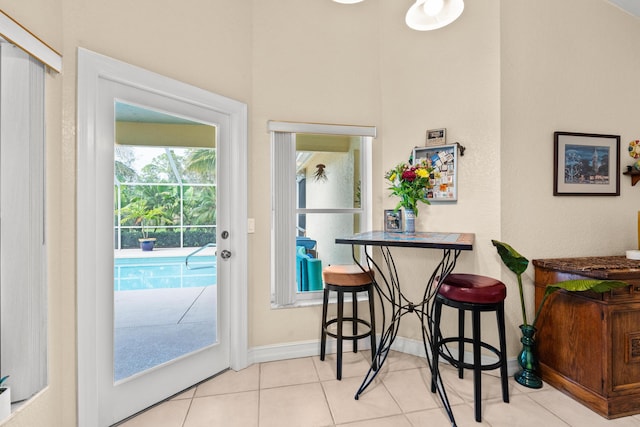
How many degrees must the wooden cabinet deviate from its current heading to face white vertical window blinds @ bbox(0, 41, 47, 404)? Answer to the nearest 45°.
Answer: approximately 90° to its right

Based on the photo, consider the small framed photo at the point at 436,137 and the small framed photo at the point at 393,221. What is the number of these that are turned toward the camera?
2

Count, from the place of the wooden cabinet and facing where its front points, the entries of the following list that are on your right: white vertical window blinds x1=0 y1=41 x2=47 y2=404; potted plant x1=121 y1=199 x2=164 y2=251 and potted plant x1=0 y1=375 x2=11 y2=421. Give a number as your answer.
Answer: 3

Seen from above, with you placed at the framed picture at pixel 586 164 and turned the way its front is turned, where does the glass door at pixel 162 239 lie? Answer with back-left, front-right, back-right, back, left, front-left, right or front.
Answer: right

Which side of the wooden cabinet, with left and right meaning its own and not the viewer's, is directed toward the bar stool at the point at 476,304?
right

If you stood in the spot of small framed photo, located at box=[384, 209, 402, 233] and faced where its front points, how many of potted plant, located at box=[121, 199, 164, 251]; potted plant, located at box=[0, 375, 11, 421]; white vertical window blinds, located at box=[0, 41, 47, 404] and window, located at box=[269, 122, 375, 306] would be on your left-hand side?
0

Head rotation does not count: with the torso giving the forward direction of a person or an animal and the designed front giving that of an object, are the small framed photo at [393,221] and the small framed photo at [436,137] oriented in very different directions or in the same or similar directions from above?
same or similar directions

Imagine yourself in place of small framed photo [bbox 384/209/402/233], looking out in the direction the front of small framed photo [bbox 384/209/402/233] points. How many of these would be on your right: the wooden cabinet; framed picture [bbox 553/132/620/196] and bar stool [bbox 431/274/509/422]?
0

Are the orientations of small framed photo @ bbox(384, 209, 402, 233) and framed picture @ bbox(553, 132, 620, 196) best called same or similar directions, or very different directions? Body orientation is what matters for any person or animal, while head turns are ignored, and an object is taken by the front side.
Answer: same or similar directions

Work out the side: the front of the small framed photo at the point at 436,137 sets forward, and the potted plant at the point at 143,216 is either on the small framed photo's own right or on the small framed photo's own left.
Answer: on the small framed photo's own right

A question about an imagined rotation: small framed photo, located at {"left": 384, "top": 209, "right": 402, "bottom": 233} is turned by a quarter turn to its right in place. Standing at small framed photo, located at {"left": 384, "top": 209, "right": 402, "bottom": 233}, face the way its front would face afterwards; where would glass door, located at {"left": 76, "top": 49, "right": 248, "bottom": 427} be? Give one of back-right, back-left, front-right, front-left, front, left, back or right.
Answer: front-left

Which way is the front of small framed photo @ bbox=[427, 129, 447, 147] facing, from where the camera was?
facing the viewer

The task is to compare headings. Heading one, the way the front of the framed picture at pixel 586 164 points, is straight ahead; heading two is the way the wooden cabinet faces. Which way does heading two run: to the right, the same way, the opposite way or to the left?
the same way

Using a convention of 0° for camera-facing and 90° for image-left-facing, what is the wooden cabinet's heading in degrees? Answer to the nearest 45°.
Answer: approximately 315°

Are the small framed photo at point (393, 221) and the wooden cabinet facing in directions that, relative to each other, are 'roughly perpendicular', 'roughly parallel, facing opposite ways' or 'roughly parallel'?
roughly parallel

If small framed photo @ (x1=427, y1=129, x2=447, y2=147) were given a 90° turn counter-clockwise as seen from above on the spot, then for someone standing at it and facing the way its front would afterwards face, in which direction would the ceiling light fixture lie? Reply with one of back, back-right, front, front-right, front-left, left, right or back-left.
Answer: right

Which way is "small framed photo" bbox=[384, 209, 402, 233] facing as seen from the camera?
toward the camera

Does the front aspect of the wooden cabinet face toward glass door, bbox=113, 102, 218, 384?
no
